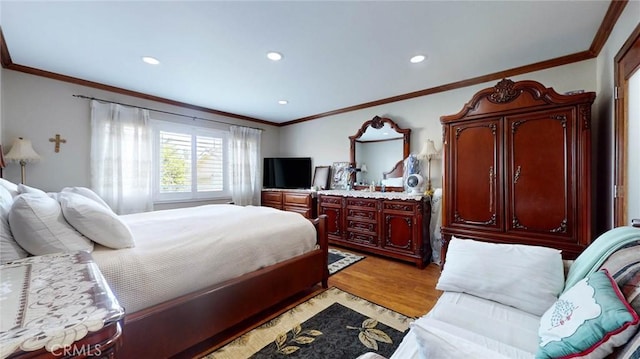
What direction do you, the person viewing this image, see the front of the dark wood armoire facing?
facing the viewer and to the left of the viewer

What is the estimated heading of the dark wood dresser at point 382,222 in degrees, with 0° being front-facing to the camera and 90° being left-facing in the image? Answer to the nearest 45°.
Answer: approximately 45°

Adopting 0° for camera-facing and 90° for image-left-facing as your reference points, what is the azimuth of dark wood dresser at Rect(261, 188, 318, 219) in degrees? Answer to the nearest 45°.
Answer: approximately 45°

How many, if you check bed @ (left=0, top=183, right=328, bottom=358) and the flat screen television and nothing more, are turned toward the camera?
1

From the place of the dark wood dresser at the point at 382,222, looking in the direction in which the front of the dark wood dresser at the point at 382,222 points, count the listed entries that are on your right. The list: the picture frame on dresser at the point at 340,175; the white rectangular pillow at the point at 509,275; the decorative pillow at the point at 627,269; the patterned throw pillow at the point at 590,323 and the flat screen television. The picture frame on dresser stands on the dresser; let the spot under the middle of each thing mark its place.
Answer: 2

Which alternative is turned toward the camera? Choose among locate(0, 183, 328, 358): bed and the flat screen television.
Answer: the flat screen television

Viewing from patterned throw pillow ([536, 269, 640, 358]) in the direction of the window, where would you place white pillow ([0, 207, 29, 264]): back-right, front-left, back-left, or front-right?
front-left

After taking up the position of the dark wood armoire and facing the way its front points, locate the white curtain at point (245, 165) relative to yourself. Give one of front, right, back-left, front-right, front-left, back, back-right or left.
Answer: front-right

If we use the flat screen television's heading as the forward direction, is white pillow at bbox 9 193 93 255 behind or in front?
in front

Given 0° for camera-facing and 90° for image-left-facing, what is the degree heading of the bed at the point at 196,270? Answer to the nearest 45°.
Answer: approximately 225°

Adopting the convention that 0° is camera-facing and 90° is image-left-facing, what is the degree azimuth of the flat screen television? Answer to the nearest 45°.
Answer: approximately 0°

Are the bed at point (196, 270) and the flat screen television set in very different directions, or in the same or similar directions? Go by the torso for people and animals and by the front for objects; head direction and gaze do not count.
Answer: very different directions

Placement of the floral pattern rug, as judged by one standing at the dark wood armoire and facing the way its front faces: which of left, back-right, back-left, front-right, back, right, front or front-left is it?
front

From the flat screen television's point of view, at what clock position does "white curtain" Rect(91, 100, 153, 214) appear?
The white curtain is roughly at 2 o'clock from the flat screen television.

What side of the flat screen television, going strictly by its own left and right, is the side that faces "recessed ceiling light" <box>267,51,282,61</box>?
front

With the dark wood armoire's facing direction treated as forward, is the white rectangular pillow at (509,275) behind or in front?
in front
